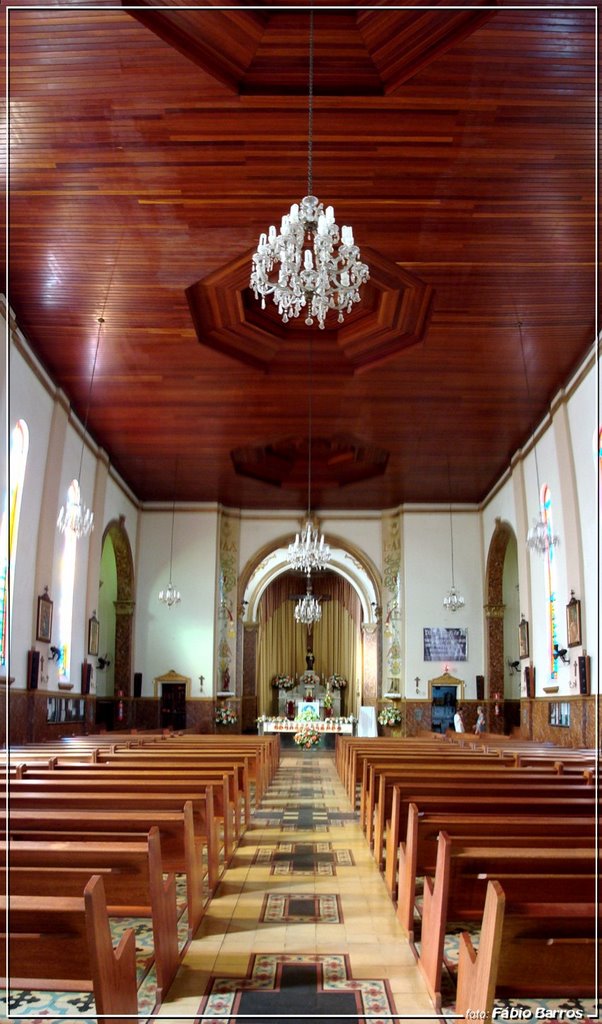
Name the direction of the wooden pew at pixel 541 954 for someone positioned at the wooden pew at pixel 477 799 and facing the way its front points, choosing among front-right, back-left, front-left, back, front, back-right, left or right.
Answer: back

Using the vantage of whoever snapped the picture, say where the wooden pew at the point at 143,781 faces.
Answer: facing away from the viewer

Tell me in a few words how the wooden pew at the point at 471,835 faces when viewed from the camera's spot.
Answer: facing away from the viewer

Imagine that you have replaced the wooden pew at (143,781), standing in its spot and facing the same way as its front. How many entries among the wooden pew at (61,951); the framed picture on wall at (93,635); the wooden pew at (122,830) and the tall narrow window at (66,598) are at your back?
2

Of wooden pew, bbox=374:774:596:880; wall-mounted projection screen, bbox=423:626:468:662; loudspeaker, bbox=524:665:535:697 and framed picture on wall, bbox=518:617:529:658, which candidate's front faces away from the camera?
the wooden pew

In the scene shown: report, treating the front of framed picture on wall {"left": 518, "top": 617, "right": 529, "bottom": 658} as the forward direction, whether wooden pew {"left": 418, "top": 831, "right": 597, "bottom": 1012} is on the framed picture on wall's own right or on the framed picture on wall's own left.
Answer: on the framed picture on wall's own left

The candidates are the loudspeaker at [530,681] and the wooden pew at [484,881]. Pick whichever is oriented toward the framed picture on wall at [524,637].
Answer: the wooden pew

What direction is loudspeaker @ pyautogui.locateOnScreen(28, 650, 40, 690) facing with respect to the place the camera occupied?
facing the viewer and to the right of the viewer

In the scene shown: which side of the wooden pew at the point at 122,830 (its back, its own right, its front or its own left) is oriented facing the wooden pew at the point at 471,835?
right

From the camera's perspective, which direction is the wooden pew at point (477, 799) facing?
away from the camera

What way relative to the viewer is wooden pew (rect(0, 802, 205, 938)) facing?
away from the camera

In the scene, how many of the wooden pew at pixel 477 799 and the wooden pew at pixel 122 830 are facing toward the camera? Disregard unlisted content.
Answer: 0

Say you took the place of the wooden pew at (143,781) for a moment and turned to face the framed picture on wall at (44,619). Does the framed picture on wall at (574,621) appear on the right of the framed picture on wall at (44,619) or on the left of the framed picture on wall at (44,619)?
right
